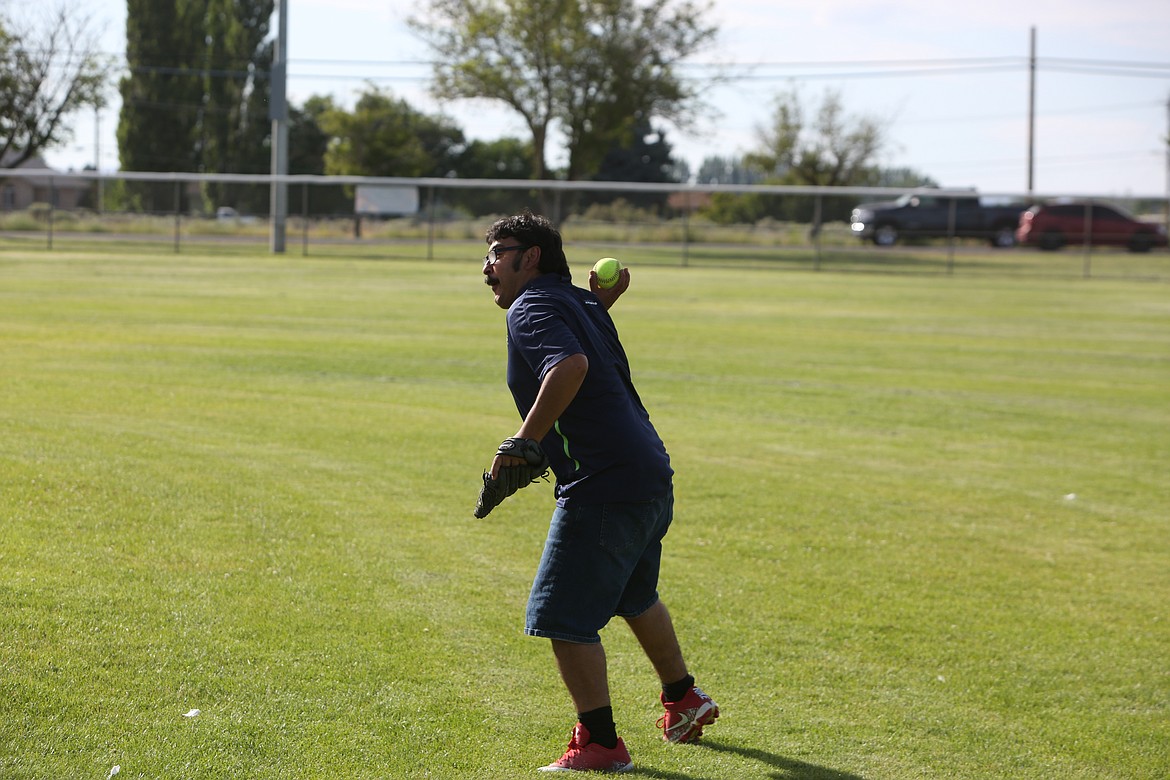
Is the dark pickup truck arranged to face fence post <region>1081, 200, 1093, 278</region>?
no

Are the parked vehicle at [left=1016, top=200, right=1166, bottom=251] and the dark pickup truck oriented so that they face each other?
no

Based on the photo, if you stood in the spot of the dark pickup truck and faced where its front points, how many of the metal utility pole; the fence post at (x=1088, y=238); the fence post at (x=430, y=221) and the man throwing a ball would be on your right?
0

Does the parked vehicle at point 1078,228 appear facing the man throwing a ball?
no

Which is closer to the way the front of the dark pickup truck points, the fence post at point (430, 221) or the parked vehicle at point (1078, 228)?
the fence post

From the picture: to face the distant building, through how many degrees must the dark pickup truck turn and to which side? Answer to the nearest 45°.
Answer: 0° — it already faces it

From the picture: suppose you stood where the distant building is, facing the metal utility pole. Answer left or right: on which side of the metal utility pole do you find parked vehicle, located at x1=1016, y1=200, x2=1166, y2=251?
left

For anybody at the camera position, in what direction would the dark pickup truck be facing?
facing to the left of the viewer
